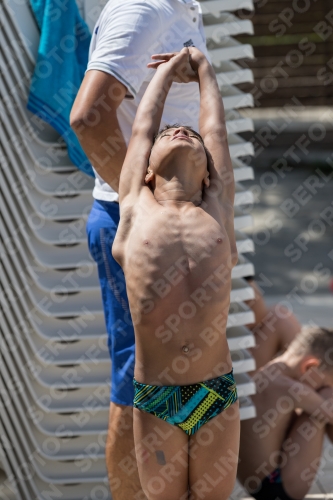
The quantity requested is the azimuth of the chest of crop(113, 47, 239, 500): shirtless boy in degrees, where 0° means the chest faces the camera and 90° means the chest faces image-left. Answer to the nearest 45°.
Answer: approximately 0°

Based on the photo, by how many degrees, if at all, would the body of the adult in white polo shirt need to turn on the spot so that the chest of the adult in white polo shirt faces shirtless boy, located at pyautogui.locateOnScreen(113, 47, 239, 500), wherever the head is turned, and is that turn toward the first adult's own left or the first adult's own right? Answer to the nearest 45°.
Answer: approximately 45° to the first adult's own right

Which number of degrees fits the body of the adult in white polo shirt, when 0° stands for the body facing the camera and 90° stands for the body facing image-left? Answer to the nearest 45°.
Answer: approximately 315°

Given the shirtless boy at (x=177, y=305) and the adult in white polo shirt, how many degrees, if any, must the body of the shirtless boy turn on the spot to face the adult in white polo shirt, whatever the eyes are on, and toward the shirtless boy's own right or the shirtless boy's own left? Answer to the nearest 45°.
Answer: approximately 180°

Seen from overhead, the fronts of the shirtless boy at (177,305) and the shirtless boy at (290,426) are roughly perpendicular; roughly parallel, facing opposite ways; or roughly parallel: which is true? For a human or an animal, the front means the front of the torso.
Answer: roughly perpendicular

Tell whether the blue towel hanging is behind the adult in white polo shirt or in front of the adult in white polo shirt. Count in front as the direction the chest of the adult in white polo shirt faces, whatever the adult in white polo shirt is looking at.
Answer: behind
